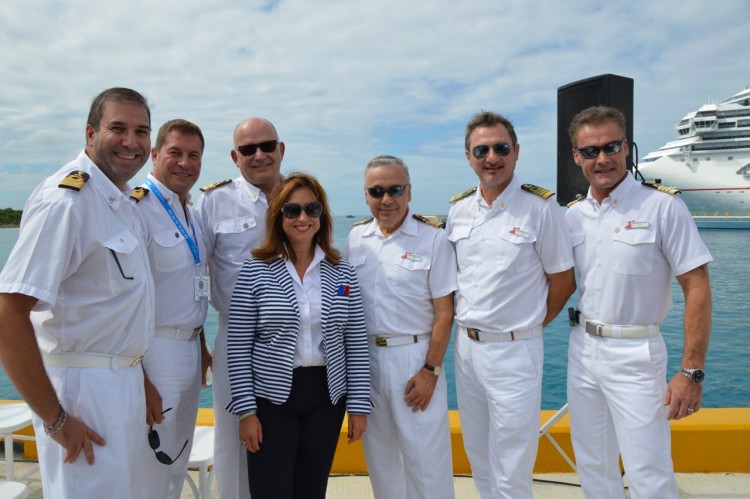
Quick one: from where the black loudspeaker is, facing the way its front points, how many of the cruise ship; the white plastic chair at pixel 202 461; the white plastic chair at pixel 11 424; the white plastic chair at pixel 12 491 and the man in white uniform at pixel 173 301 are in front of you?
4

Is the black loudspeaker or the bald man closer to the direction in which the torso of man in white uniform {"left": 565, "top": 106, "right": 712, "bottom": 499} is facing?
the bald man

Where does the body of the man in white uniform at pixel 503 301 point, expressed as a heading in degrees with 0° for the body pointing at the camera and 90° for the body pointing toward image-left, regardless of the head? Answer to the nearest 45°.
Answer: approximately 45°

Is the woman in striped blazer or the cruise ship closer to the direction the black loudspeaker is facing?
the woman in striped blazer

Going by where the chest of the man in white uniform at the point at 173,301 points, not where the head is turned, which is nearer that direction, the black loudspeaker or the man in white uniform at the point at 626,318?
the man in white uniform
